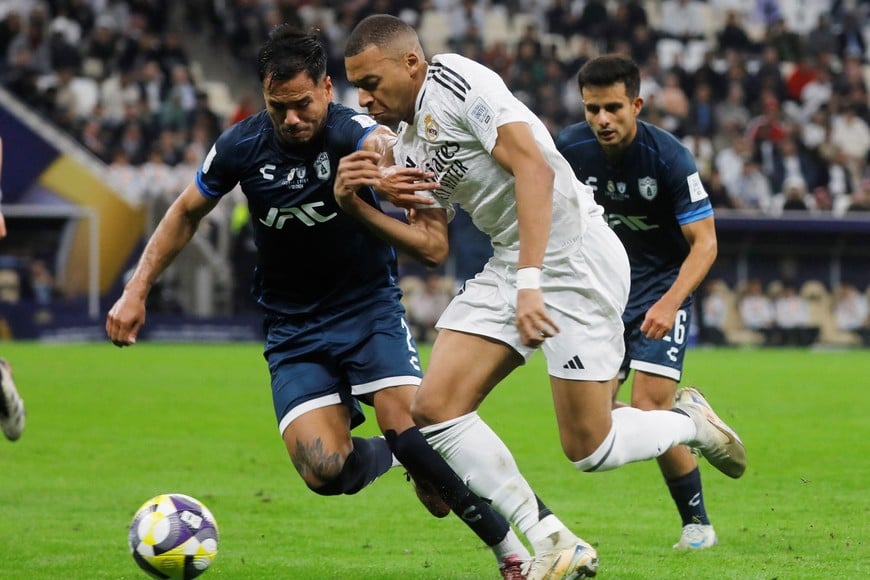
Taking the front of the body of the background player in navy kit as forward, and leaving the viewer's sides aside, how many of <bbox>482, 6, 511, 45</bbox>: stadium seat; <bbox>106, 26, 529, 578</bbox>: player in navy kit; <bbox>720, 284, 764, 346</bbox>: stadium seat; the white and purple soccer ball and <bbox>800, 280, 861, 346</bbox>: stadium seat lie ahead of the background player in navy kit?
2

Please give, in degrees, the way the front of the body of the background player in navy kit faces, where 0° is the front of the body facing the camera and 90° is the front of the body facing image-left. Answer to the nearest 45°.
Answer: approximately 45°

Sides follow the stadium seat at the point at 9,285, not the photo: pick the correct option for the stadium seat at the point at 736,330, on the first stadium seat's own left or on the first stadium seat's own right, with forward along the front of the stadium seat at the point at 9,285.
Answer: on the first stadium seat's own left

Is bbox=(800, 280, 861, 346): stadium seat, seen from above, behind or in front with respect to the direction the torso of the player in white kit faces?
behind

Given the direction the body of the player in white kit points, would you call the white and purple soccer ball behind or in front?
in front

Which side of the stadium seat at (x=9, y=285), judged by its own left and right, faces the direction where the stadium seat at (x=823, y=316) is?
left

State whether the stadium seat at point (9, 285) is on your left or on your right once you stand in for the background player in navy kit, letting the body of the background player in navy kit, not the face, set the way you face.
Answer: on your right

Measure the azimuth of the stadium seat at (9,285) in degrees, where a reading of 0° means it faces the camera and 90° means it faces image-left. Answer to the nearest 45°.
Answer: approximately 0°

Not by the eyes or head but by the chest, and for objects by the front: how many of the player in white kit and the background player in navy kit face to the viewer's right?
0

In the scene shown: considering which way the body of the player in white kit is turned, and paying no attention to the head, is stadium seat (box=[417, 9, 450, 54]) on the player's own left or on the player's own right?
on the player's own right

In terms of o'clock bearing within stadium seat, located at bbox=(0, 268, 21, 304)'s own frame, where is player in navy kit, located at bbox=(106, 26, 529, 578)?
The player in navy kit is roughly at 12 o'clock from the stadium seat.

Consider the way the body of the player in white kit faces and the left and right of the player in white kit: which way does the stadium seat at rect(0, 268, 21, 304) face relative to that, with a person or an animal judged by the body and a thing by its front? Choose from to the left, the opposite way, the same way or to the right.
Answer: to the left

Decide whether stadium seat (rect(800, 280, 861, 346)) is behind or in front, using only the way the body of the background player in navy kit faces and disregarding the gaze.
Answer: behind

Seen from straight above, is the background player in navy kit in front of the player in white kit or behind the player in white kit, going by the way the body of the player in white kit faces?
behind

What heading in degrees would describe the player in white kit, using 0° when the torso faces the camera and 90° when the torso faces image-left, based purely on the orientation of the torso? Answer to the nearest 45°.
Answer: approximately 45°

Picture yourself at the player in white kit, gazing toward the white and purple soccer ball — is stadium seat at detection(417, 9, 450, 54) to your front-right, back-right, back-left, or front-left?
back-right
